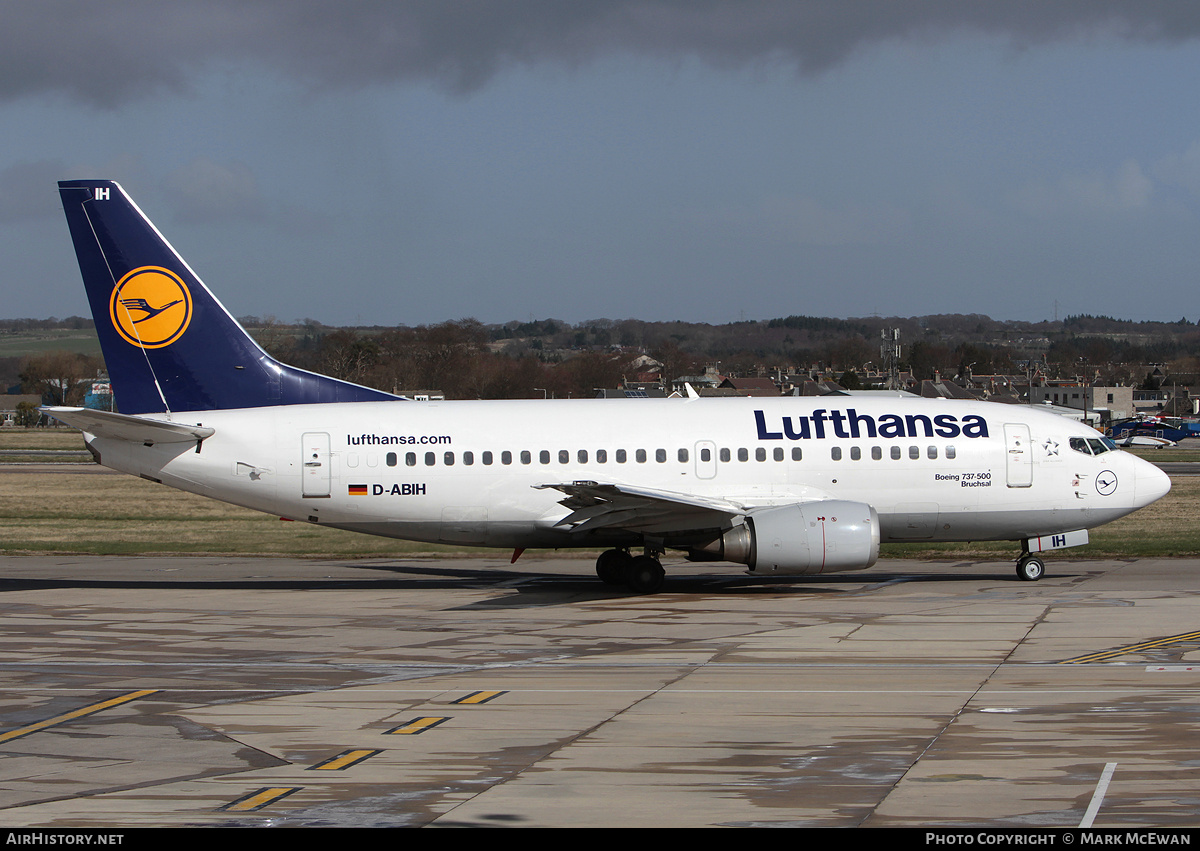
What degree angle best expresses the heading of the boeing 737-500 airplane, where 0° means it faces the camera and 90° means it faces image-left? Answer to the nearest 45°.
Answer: approximately 270°
